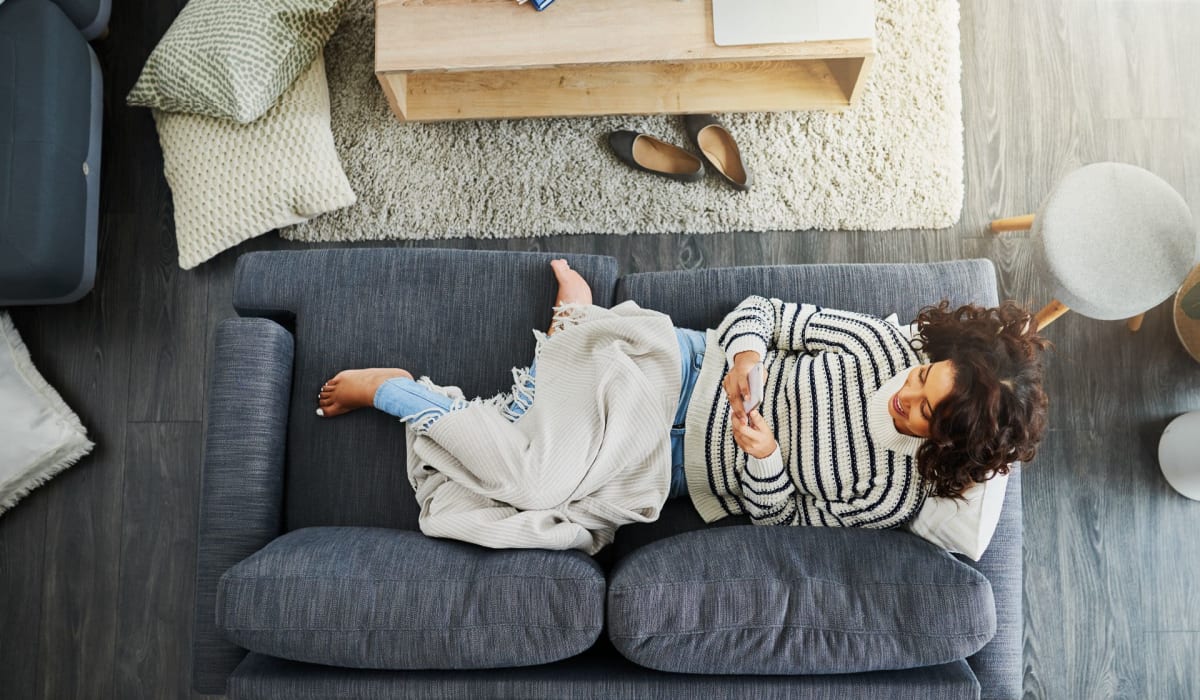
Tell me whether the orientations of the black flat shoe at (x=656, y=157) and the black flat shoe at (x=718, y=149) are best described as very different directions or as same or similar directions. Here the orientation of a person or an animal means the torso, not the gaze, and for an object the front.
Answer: same or similar directions

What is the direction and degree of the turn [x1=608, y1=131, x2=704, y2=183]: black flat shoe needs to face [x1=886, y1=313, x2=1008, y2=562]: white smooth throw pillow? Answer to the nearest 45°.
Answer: approximately 180°

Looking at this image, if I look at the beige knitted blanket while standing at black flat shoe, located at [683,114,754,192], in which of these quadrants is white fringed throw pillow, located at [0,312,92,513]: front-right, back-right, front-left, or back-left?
front-right

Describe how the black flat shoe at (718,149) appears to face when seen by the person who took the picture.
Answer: facing away from the viewer and to the left of the viewer

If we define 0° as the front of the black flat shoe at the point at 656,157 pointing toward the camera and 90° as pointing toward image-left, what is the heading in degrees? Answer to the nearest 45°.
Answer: approximately 135°

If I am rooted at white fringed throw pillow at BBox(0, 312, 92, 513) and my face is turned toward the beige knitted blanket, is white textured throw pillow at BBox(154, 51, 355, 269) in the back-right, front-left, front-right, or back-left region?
front-left

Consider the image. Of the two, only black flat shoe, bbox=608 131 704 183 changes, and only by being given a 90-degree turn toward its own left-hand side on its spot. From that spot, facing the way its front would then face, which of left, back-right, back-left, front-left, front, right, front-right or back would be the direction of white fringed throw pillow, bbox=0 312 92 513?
front-right

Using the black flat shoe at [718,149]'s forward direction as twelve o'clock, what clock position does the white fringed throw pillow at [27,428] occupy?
The white fringed throw pillow is roughly at 10 o'clock from the black flat shoe.

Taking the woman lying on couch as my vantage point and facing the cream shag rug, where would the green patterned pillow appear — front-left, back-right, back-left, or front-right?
front-left

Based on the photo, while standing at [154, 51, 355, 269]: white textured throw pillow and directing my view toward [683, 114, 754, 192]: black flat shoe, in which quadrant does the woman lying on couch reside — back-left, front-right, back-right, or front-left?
front-right

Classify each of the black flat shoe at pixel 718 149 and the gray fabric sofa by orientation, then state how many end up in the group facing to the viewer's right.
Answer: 0
